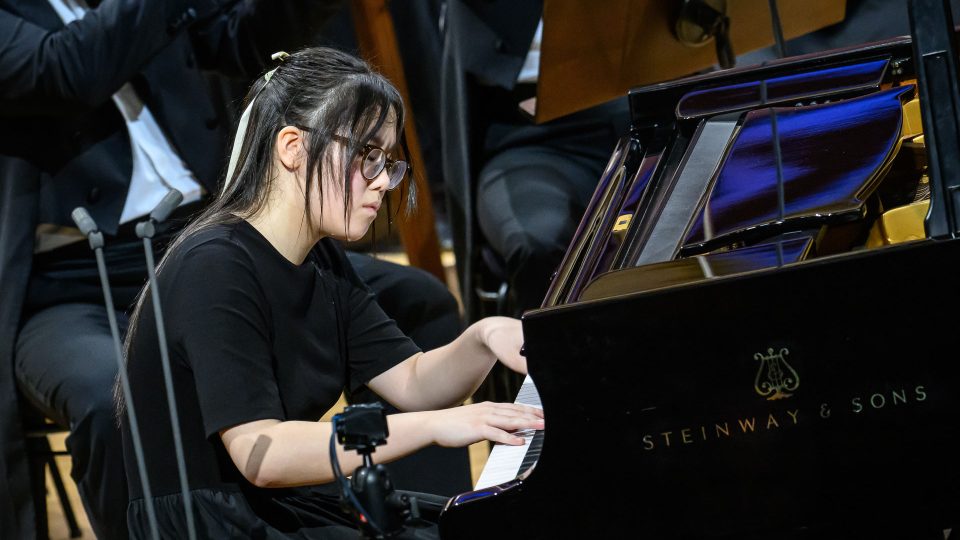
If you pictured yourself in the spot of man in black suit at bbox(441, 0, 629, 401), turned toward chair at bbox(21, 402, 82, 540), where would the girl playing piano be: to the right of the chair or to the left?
left

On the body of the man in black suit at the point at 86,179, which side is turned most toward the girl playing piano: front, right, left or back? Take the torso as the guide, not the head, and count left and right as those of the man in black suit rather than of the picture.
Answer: front

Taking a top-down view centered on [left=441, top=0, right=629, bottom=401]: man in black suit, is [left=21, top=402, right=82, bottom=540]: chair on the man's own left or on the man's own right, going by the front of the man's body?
on the man's own right

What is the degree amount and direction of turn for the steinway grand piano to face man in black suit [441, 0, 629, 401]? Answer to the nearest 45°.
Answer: approximately 90° to its right

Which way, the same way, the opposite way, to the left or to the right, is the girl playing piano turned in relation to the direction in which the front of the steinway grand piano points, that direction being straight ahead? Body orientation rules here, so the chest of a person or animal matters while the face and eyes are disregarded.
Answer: the opposite way

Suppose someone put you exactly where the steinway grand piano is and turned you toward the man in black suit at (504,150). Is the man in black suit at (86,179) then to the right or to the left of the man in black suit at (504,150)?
left

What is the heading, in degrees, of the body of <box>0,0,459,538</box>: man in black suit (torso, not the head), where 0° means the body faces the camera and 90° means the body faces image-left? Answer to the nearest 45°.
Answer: approximately 315°

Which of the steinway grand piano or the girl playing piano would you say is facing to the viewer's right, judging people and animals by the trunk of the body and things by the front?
the girl playing piano

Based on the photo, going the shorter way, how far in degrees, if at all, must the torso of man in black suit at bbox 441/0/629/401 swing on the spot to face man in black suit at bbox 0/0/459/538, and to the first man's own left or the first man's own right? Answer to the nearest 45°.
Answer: approximately 90° to the first man's own right

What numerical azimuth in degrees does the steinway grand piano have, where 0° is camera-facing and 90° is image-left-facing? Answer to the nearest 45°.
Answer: approximately 90°

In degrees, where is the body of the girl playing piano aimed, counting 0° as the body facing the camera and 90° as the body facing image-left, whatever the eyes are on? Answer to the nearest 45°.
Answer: approximately 270°

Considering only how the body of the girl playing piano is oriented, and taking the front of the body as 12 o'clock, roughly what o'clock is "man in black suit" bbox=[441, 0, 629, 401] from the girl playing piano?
The man in black suit is roughly at 10 o'clock from the girl playing piano.

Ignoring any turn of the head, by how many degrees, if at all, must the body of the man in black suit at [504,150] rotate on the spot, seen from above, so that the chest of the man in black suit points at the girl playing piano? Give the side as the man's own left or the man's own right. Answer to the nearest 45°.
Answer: approximately 45° to the man's own right
